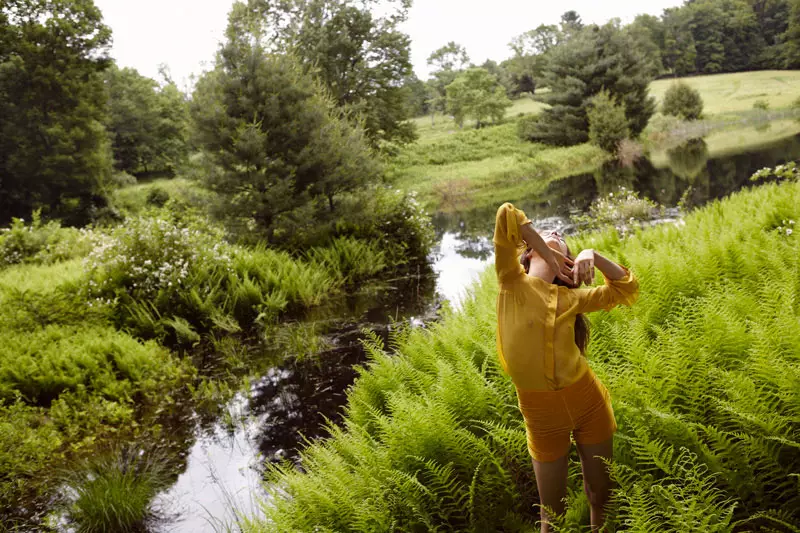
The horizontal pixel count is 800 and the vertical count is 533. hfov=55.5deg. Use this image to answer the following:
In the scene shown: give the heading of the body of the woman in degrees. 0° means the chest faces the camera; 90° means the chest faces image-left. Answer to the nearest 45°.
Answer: approximately 0°

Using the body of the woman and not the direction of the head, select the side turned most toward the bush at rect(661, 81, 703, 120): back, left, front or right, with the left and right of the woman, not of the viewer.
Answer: back

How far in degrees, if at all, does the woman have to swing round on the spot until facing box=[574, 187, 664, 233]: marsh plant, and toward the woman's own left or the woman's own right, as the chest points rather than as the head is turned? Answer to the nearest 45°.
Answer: approximately 180°

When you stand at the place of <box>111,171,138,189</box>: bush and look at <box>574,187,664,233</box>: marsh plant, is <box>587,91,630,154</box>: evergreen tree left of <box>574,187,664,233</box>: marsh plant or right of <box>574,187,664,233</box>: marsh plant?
left

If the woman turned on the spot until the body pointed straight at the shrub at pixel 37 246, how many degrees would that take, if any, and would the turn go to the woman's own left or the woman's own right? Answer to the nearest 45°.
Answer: approximately 135° to the woman's own right

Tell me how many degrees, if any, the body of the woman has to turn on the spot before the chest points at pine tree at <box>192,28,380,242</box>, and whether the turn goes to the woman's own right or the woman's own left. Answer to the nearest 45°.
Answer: approximately 135° to the woman's own right

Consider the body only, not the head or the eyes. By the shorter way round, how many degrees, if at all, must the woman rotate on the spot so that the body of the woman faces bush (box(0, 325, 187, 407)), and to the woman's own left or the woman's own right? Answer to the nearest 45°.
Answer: approximately 135° to the woman's own right

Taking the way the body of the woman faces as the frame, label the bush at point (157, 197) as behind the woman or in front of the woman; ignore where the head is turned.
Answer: behind

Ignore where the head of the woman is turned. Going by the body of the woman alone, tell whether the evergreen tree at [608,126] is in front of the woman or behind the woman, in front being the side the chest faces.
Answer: behind
